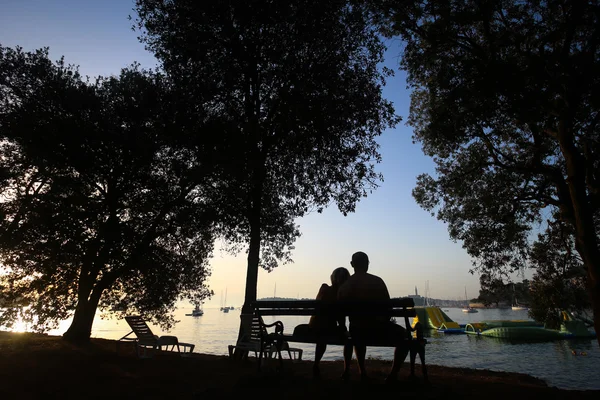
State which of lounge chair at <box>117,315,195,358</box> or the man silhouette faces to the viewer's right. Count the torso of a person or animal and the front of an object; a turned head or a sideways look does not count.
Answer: the lounge chair

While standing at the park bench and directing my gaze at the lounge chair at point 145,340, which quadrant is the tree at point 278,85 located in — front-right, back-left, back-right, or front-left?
front-right

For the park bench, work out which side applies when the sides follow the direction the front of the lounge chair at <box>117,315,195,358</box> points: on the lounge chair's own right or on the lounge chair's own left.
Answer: on the lounge chair's own right

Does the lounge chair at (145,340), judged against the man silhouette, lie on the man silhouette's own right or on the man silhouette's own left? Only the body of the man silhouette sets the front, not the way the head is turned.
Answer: on the man silhouette's own left

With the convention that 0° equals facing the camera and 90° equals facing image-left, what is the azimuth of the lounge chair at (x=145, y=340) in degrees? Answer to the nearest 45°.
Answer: approximately 270°

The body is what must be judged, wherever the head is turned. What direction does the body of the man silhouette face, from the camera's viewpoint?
away from the camera

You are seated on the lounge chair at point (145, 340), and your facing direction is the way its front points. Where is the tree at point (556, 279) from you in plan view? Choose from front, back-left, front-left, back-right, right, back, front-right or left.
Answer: front

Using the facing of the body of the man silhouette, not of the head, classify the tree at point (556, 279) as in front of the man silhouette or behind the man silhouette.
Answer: in front

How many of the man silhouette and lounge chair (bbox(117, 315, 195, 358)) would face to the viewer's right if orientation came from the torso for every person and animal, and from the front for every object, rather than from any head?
1
